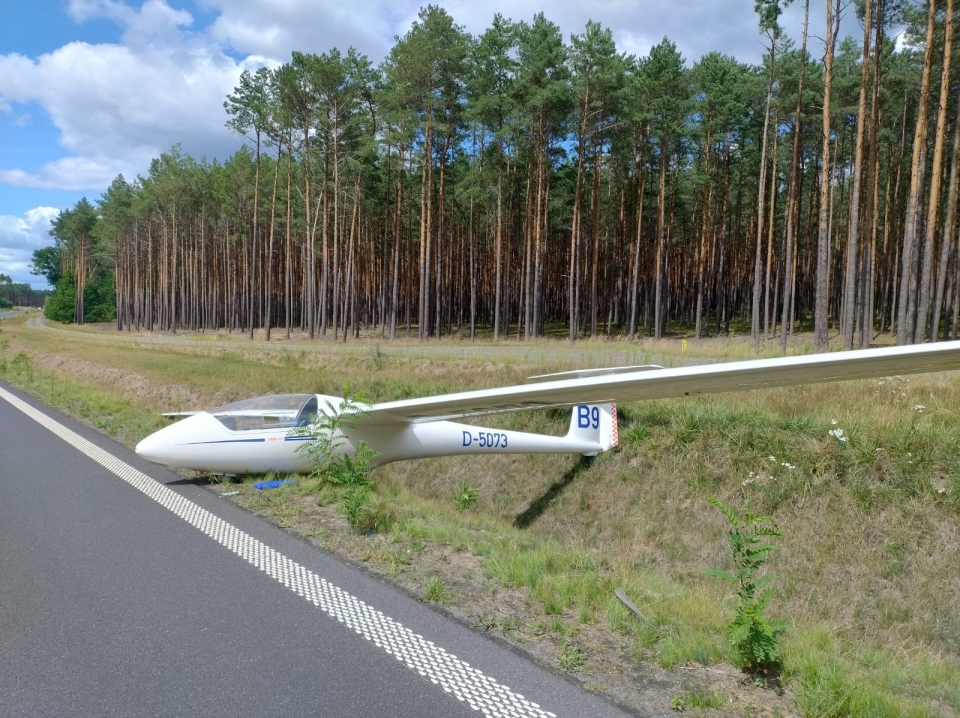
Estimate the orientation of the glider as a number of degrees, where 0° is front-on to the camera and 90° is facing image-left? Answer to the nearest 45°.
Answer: approximately 45°

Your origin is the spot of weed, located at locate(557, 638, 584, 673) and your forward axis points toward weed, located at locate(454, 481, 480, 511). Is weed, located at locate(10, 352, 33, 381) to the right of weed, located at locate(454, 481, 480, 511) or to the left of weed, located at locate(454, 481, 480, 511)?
left

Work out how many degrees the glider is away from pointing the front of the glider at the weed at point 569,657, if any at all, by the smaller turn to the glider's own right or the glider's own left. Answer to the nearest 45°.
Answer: approximately 45° to the glider's own left

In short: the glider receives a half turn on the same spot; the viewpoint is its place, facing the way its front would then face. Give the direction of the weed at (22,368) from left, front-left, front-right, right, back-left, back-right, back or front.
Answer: left

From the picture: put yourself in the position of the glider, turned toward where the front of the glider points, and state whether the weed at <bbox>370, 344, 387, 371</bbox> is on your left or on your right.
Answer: on your right

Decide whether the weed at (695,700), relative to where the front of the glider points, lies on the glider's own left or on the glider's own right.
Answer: on the glider's own left
